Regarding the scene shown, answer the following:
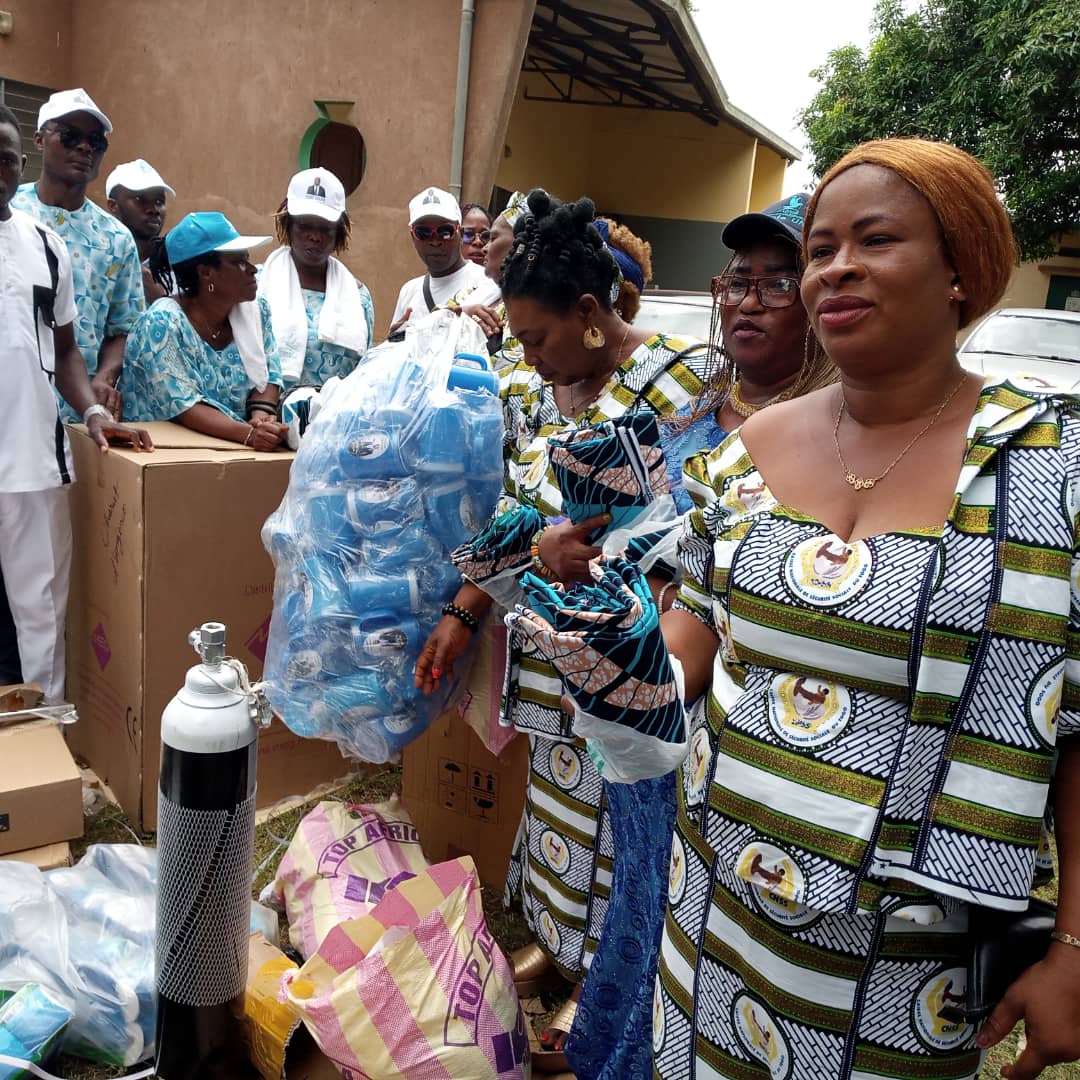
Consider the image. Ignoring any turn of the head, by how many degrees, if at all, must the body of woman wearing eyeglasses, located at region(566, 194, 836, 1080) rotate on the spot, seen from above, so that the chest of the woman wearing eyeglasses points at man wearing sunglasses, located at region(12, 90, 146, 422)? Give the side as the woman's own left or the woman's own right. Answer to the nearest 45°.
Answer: approximately 90° to the woman's own right

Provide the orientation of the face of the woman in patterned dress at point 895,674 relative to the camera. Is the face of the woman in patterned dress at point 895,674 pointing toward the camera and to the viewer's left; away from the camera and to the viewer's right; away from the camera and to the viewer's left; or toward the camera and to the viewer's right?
toward the camera and to the viewer's left

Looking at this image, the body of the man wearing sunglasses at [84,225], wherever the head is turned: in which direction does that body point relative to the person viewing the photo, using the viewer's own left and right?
facing the viewer and to the right of the viewer

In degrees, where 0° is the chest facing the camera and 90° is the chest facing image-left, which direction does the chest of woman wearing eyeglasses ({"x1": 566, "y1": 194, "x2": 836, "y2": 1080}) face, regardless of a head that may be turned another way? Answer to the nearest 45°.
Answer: approximately 45°

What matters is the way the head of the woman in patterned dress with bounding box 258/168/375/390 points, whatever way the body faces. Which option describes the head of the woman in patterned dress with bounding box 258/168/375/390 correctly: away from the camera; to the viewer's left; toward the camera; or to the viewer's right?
toward the camera

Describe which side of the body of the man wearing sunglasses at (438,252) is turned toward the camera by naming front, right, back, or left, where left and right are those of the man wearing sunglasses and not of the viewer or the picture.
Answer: front

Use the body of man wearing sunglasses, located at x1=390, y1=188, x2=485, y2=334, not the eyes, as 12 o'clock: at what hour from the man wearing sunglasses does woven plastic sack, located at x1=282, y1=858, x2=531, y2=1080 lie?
The woven plastic sack is roughly at 12 o'clock from the man wearing sunglasses.

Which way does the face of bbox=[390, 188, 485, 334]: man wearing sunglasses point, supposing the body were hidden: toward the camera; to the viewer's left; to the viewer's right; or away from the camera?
toward the camera

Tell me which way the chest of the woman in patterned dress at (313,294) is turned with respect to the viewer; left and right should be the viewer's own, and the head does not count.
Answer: facing the viewer

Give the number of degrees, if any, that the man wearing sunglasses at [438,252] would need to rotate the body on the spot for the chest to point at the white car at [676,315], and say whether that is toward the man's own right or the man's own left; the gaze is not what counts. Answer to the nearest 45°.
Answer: approximately 135° to the man's own left

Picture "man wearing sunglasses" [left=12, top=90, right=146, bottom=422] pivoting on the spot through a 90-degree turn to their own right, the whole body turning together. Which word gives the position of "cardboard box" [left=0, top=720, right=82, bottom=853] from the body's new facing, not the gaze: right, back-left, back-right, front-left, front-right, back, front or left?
front-left
